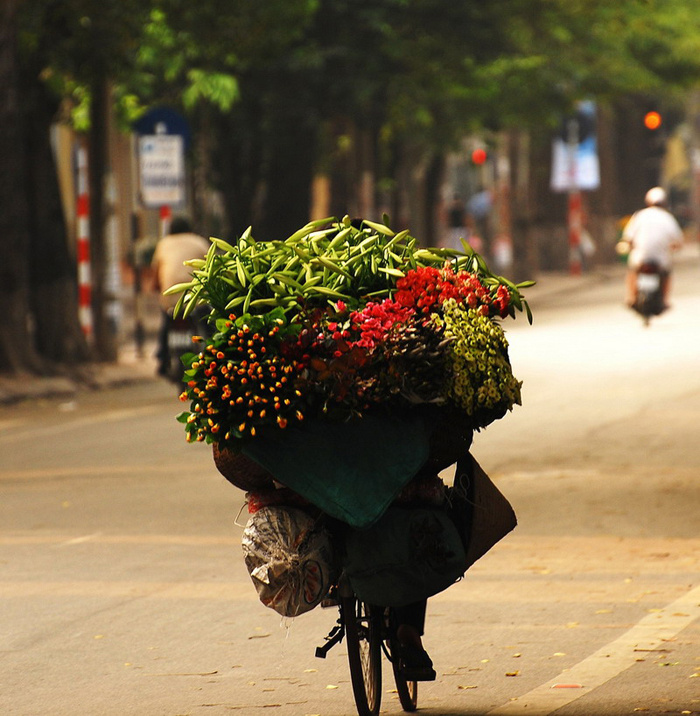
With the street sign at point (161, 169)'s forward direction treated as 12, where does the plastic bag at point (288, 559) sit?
The plastic bag is roughly at 12 o'clock from the street sign.

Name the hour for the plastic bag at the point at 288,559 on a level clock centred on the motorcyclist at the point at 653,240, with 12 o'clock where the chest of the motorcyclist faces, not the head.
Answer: The plastic bag is roughly at 6 o'clock from the motorcyclist.

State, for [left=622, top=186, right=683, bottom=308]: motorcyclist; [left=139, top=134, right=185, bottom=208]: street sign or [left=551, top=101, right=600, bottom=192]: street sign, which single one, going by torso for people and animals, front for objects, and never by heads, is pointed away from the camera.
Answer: the motorcyclist

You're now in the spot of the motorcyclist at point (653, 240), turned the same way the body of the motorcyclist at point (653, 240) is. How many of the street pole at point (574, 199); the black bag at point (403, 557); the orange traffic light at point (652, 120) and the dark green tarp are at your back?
2

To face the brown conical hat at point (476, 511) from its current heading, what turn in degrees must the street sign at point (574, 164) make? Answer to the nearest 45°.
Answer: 0° — it already faces it

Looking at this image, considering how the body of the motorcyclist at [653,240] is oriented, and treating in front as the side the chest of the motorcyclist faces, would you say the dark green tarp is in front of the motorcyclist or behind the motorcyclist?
behind

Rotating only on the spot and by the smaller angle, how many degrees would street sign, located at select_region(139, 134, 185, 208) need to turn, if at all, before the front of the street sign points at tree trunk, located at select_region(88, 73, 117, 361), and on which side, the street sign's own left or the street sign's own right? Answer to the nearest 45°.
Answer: approximately 90° to the street sign's own right

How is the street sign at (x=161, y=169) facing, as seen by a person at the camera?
facing the viewer

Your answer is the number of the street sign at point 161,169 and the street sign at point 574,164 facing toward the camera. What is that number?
2

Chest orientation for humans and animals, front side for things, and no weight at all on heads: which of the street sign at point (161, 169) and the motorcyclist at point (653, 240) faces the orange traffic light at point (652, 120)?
the motorcyclist

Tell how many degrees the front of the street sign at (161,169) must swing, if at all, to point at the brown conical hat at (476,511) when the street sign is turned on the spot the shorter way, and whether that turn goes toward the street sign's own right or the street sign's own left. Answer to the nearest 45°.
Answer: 0° — it already faces it

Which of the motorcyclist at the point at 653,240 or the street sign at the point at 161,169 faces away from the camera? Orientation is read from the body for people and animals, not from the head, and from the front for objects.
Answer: the motorcyclist

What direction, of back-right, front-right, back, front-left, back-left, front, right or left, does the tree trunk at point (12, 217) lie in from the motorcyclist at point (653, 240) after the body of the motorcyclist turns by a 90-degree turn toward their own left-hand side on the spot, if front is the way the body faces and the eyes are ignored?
front-left

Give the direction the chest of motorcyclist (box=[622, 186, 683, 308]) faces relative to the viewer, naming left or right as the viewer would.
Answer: facing away from the viewer

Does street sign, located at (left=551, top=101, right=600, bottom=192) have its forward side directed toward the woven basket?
yes

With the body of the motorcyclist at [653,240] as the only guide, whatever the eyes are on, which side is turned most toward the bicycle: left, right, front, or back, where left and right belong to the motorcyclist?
back

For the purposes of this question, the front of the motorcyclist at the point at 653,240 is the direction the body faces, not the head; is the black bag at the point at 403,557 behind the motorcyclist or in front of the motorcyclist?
behind

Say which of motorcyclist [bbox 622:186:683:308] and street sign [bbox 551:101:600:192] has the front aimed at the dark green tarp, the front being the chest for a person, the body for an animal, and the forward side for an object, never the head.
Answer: the street sign
